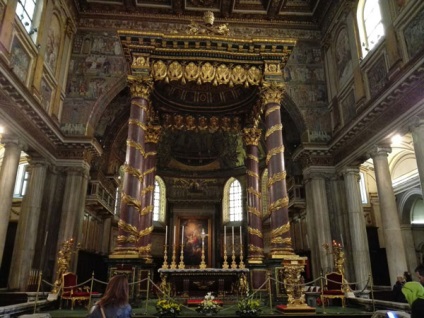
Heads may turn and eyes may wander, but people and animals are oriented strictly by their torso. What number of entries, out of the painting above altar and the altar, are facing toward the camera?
2

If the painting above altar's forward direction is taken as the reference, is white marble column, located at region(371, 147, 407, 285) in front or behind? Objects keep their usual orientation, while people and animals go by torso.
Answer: in front

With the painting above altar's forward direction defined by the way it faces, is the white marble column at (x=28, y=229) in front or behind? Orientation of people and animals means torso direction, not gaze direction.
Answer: in front

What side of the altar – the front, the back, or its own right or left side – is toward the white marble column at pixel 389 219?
left

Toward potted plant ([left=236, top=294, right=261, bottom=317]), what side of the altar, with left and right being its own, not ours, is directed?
front

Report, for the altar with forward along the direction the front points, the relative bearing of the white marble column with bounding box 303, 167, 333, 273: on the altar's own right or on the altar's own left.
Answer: on the altar's own left

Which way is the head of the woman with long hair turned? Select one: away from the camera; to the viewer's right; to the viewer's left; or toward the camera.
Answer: away from the camera

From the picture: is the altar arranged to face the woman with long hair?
yes

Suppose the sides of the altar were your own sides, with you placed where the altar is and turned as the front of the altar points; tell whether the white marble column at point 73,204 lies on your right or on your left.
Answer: on your right

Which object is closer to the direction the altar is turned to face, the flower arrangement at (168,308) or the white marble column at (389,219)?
the flower arrangement

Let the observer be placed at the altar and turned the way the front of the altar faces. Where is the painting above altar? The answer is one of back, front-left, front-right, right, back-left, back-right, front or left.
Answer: back

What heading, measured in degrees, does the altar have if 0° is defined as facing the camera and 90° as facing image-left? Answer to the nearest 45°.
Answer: approximately 0°

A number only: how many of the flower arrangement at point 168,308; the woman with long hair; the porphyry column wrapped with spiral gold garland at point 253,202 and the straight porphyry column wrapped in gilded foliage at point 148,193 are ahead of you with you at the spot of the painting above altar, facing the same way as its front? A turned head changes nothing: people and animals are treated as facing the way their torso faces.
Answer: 4
